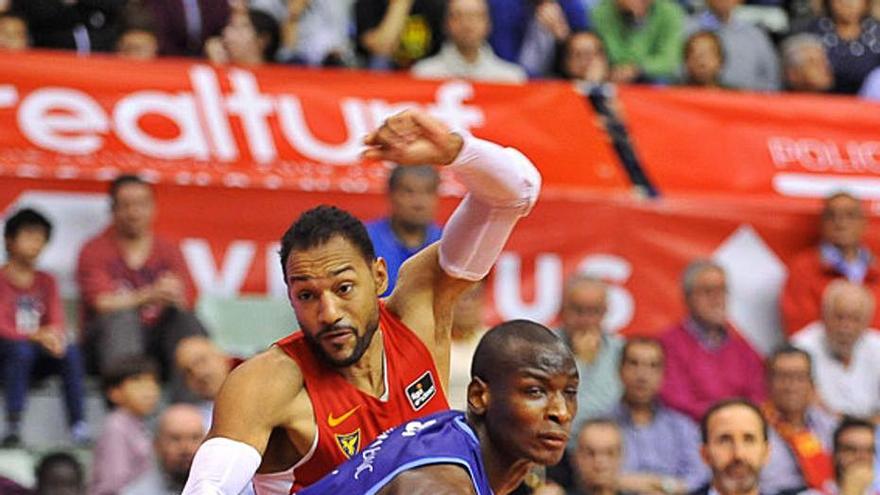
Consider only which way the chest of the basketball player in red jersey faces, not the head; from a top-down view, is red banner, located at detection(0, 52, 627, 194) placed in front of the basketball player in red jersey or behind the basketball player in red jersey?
behind

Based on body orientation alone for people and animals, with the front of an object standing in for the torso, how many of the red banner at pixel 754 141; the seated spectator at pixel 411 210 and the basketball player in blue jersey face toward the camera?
2

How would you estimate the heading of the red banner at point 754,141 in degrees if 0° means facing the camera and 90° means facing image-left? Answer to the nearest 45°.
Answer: approximately 0°

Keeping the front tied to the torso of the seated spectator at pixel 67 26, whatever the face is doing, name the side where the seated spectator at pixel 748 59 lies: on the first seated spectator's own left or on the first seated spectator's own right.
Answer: on the first seated spectator's own left

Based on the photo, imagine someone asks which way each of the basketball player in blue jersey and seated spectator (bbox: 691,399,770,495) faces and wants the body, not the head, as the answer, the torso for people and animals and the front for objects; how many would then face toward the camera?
1

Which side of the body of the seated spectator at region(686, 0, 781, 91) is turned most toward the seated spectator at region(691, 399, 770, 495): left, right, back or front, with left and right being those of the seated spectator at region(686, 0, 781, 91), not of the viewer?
front

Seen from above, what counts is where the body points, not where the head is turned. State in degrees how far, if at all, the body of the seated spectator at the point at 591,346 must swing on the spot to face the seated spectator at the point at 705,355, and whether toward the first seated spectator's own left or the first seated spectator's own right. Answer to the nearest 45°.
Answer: approximately 135° to the first seated spectator's own left

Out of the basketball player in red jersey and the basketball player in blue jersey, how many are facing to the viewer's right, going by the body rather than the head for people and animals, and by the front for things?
1
